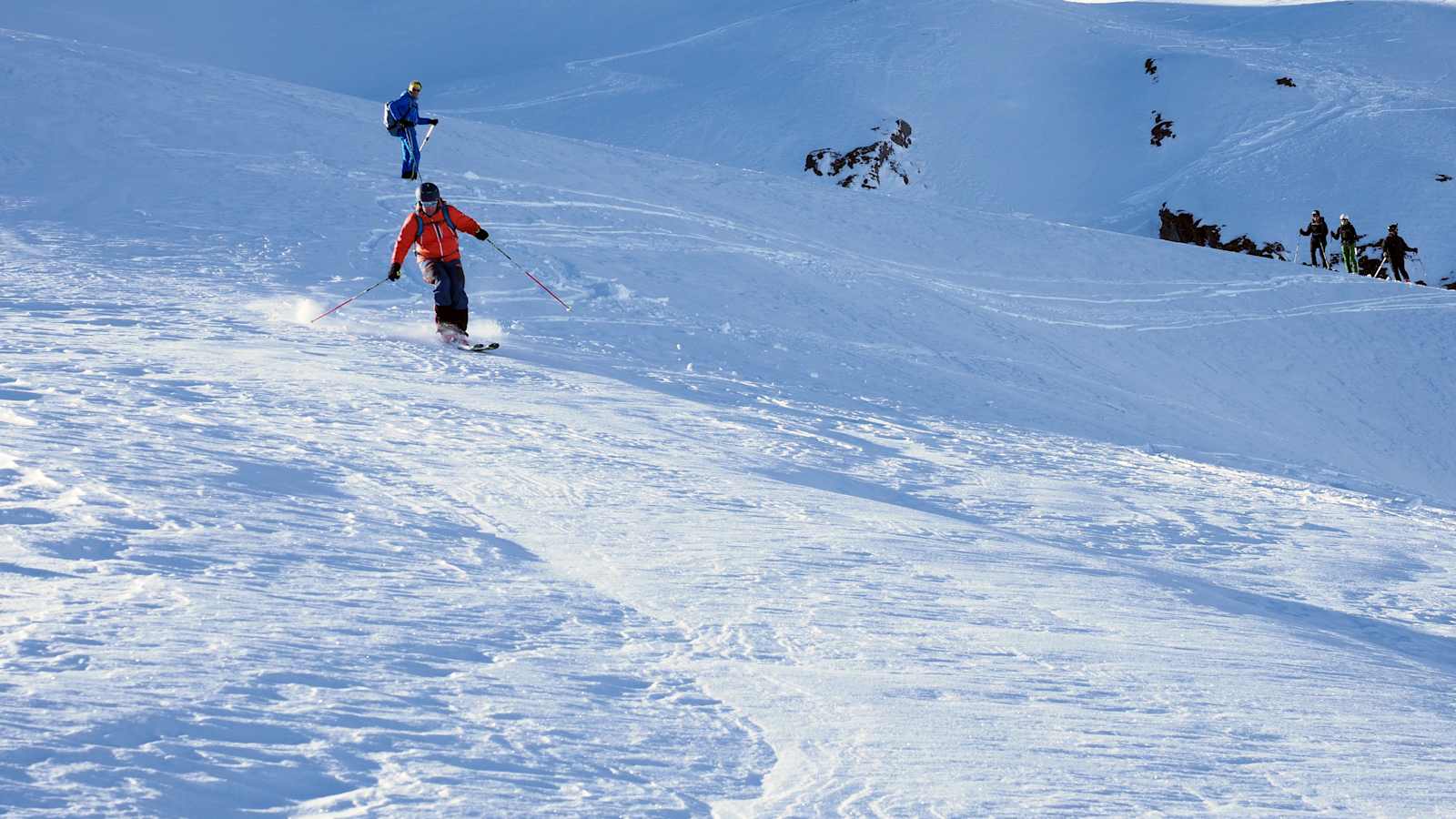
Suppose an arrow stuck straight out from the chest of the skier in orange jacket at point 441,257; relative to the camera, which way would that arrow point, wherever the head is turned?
toward the camera

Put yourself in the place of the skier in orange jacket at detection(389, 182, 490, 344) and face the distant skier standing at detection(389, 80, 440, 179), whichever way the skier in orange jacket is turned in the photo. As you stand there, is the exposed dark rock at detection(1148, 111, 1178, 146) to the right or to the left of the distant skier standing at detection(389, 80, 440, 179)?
right

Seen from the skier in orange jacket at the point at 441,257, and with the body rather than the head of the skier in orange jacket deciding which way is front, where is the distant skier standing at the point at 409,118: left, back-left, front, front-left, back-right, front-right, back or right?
back

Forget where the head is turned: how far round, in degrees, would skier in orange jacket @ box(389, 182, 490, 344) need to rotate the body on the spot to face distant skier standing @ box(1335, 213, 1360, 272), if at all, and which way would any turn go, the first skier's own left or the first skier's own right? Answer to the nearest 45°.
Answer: approximately 135° to the first skier's own left

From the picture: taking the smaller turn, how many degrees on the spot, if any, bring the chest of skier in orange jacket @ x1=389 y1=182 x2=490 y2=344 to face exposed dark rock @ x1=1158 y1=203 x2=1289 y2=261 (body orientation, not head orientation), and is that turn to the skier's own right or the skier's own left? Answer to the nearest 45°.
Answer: approximately 135° to the skier's own left

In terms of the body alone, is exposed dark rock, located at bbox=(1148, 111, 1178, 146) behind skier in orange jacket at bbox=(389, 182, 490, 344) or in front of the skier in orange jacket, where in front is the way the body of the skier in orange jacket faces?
behind
